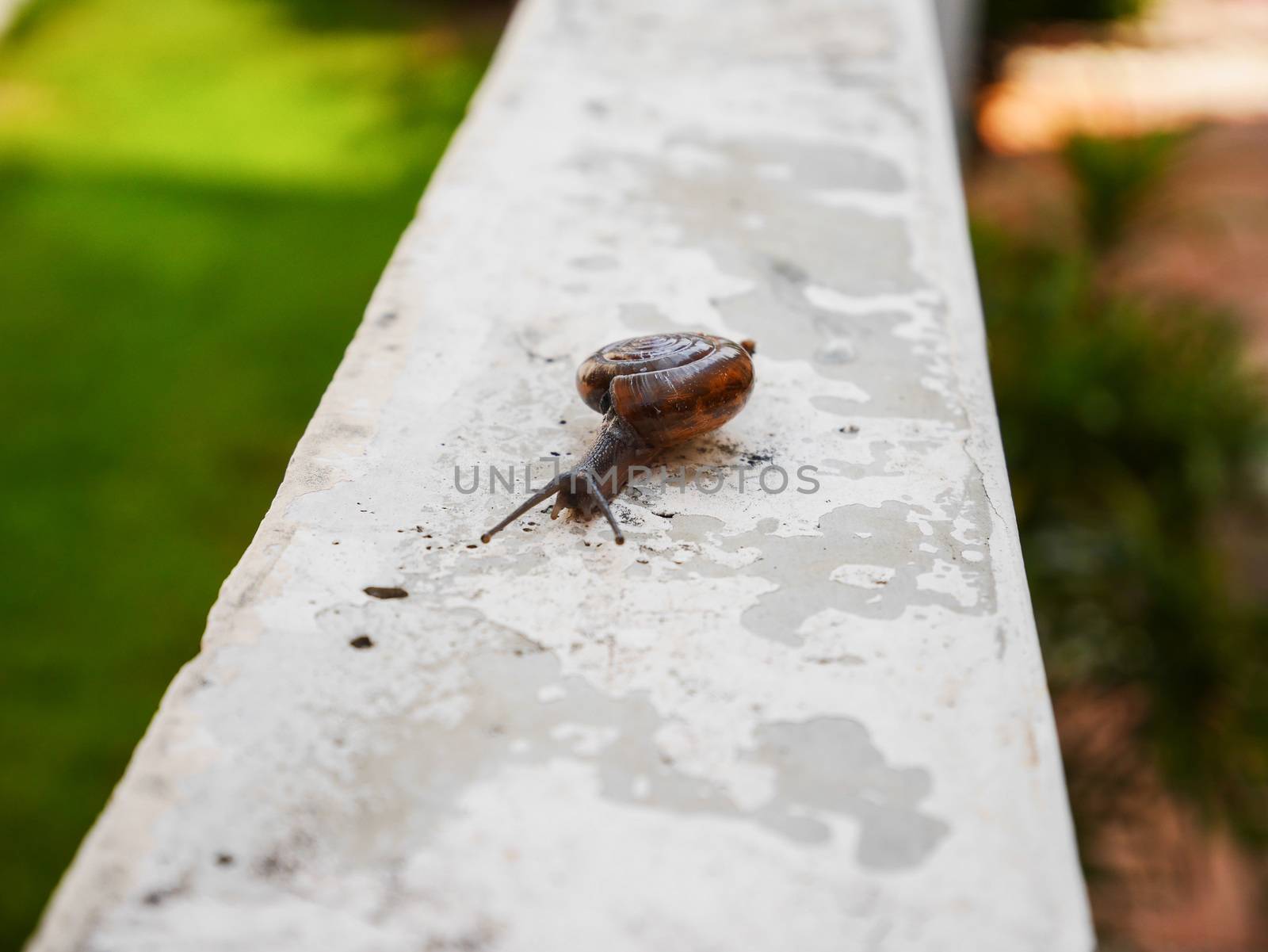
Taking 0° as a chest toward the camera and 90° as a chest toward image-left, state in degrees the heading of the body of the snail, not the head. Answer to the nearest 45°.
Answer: approximately 45°
